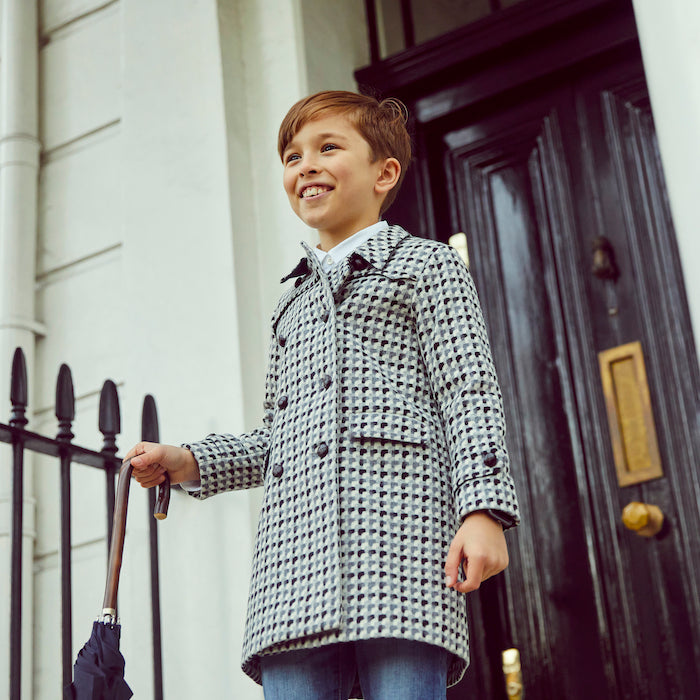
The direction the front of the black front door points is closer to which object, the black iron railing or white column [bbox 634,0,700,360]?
the black iron railing

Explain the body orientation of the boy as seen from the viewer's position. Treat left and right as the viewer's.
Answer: facing the viewer and to the left of the viewer

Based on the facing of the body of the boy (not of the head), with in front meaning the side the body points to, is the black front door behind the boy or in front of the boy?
behind

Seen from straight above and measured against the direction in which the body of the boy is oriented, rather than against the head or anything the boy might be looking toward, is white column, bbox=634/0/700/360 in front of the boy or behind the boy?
behind

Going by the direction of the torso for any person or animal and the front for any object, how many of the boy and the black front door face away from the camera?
0

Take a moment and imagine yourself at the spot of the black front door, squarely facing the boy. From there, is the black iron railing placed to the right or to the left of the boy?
right

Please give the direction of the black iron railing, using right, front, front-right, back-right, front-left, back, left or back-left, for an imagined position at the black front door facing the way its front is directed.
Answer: front

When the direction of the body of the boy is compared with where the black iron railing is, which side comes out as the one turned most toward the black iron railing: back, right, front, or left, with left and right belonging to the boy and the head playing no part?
right

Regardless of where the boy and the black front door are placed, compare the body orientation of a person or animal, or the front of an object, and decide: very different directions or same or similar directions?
same or similar directions

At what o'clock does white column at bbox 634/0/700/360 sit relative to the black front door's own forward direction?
The white column is roughly at 10 o'clock from the black front door.

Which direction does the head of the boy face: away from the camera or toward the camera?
toward the camera
